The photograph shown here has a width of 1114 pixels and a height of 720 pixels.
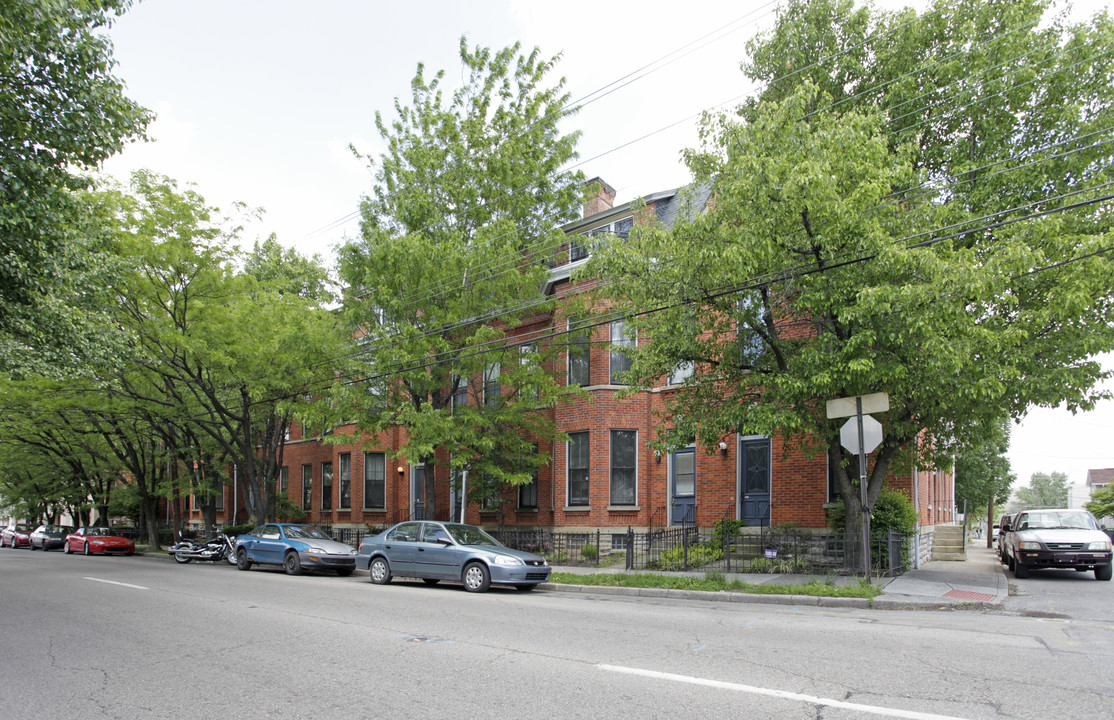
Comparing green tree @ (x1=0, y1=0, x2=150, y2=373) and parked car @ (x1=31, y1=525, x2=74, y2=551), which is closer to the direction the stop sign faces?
the parked car

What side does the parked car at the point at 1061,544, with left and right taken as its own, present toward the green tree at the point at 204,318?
right

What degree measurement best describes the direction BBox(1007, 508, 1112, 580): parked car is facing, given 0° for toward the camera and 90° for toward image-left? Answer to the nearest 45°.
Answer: approximately 0°

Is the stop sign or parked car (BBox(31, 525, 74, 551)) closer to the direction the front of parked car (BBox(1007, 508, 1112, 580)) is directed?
the stop sign

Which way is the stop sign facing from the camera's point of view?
away from the camera

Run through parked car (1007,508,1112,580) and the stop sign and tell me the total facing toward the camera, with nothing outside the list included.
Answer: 1

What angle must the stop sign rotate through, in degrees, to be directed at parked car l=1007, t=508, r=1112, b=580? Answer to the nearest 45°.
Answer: approximately 45° to its right

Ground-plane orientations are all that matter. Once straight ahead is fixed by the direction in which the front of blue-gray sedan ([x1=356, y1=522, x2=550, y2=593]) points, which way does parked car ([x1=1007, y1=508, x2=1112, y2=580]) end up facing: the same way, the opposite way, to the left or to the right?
to the right

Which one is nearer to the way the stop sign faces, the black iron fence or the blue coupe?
the black iron fence

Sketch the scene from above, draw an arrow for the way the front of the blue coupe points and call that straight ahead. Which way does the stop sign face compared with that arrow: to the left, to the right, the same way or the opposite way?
to the left

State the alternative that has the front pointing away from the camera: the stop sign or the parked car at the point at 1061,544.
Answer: the stop sign

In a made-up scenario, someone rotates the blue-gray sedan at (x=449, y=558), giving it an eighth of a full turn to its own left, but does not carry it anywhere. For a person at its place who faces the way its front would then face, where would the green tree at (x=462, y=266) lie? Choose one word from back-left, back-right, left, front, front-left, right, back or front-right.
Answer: left
